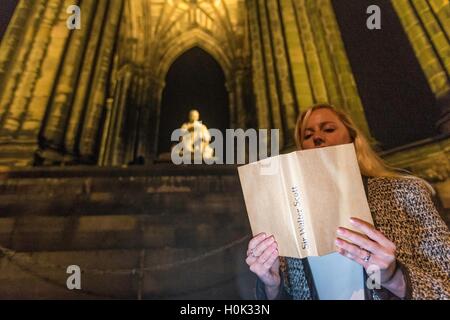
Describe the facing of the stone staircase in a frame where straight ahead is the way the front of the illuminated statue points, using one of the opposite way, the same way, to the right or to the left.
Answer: the same way

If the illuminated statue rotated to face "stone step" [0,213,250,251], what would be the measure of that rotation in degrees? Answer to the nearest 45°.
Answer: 0° — it already faces it

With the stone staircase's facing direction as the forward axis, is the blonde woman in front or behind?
in front

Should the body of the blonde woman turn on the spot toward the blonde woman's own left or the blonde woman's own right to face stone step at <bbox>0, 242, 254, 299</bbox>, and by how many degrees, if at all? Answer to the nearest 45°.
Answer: approximately 90° to the blonde woman's own right

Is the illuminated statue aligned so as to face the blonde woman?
yes

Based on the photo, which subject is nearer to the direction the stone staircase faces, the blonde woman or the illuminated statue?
the blonde woman

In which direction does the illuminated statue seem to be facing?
toward the camera

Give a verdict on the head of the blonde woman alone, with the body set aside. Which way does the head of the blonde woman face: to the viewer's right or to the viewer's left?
to the viewer's left

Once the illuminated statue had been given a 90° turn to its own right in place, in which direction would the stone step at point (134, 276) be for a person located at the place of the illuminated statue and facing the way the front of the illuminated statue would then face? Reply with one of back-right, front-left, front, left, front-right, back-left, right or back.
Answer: left

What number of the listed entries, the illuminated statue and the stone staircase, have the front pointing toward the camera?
2

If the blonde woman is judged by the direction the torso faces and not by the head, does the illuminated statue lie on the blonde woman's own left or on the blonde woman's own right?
on the blonde woman's own right

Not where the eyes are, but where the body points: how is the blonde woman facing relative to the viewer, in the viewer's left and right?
facing the viewer and to the left of the viewer

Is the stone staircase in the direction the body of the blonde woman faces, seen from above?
no

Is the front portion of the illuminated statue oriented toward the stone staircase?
yes

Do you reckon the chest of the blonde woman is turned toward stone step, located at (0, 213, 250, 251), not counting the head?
no
